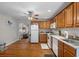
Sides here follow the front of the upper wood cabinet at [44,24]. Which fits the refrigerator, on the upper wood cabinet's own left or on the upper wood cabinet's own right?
on the upper wood cabinet's own right

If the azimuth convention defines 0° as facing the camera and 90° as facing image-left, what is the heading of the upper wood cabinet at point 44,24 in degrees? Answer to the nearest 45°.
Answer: approximately 0°
